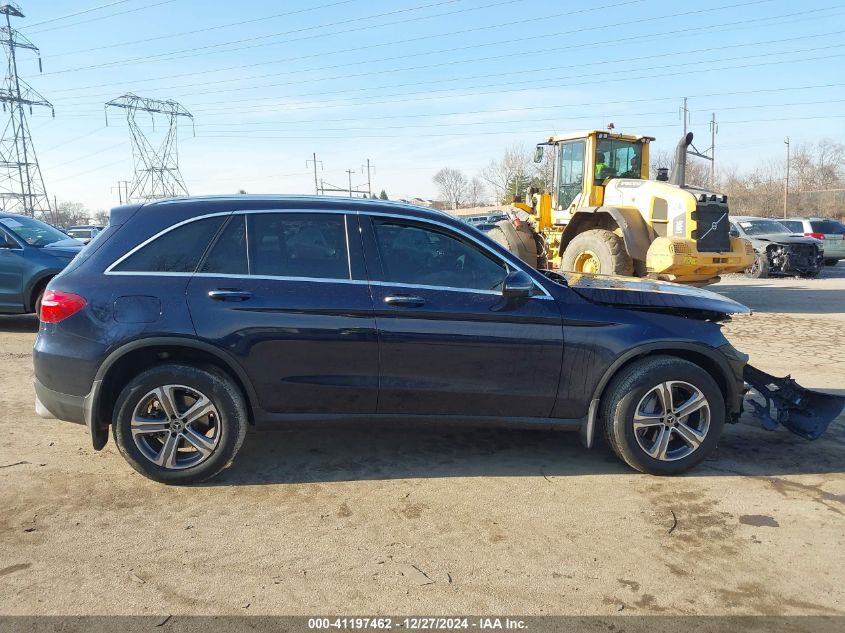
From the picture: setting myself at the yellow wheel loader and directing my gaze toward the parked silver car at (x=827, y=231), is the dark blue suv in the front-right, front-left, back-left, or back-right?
back-right

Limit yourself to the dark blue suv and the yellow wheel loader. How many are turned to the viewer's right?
1

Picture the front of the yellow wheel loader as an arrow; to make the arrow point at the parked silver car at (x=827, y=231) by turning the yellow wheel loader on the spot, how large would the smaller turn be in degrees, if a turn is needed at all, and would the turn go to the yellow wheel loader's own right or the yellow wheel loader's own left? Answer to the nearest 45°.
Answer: approximately 90° to the yellow wheel loader's own right

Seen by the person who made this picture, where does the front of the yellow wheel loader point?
facing away from the viewer and to the left of the viewer

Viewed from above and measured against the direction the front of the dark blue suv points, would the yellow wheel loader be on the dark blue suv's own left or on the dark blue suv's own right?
on the dark blue suv's own left

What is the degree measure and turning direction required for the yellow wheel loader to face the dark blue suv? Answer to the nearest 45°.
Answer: approximately 135° to its left

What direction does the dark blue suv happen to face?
to the viewer's right

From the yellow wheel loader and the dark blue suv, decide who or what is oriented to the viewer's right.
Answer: the dark blue suv

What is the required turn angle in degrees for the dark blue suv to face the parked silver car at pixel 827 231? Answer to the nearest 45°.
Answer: approximately 45° to its left
